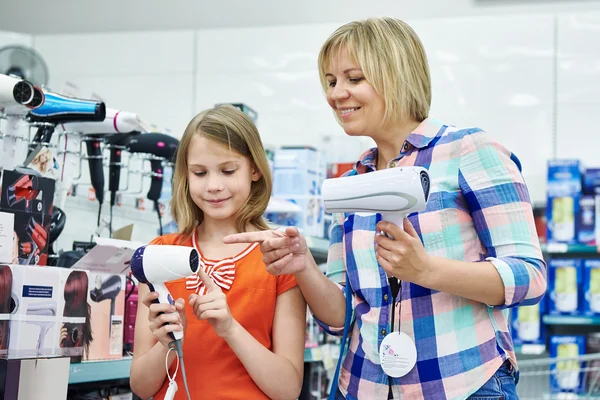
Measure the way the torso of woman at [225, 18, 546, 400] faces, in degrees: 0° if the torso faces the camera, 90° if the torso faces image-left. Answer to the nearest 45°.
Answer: approximately 45°

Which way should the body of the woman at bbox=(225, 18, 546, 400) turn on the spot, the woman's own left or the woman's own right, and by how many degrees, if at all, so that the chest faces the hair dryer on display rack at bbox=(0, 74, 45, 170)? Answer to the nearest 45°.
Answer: approximately 45° to the woman's own right

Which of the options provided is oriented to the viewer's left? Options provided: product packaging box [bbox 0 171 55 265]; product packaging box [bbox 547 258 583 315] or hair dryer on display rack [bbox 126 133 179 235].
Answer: the hair dryer on display rack
